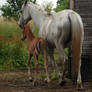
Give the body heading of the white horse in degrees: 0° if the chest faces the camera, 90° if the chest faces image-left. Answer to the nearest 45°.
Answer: approximately 135°
